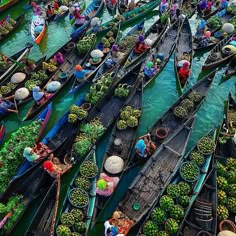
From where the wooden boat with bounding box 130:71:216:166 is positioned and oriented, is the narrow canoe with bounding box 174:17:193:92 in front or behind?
in front

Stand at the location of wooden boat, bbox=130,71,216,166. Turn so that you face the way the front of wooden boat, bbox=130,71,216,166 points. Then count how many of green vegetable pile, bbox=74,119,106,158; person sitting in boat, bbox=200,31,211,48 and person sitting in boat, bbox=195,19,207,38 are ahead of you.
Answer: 2

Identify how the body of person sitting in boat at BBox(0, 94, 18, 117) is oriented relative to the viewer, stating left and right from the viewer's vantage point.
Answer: facing to the right of the viewer

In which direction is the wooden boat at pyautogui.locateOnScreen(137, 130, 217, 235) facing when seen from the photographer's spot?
facing away from the viewer and to the right of the viewer

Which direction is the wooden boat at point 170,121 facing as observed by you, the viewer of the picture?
facing away from the viewer and to the right of the viewer

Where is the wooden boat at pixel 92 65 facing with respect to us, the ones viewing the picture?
facing away from the viewer and to the right of the viewer

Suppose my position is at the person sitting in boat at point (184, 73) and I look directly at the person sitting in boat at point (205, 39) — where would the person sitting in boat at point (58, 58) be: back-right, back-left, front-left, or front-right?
back-left

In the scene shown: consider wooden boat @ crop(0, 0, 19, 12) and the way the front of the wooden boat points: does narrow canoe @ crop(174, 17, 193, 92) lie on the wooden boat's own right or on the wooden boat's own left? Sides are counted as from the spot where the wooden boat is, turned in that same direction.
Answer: on the wooden boat's own right

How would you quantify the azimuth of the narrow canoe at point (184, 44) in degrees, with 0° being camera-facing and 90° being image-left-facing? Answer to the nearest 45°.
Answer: approximately 180°

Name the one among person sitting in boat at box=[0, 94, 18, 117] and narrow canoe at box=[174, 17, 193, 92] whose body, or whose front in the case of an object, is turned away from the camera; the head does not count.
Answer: the narrow canoe

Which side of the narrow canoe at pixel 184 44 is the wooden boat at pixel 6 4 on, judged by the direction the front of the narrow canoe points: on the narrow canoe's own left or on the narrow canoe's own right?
on the narrow canoe's own left

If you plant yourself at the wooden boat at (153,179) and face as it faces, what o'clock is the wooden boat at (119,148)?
the wooden boat at (119,148) is roughly at 10 o'clock from the wooden boat at (153,179).
